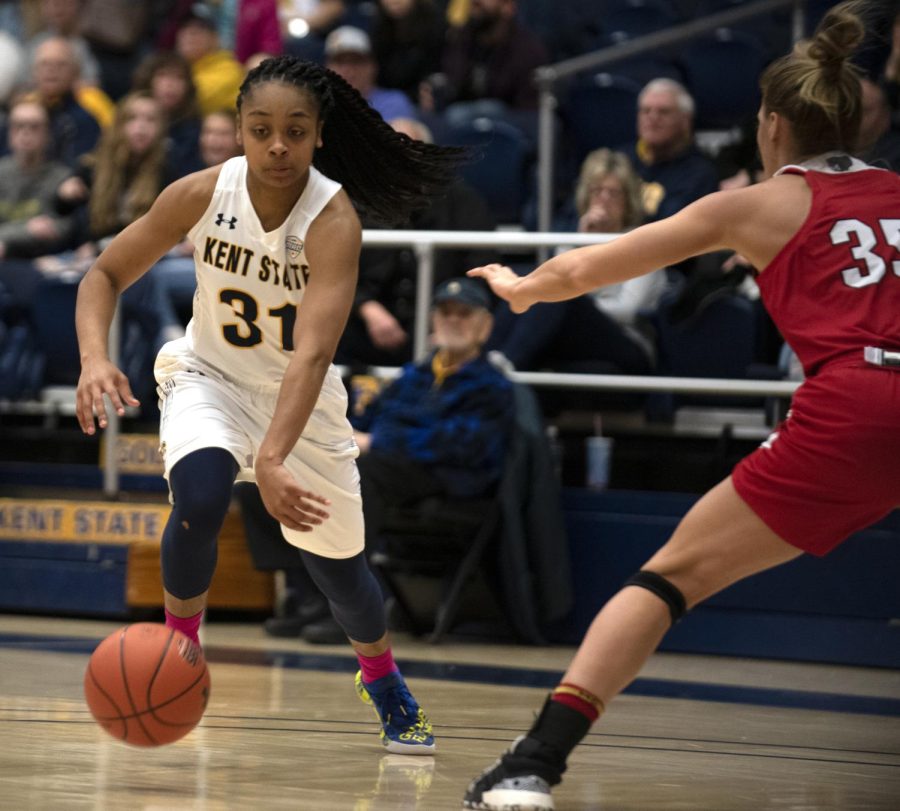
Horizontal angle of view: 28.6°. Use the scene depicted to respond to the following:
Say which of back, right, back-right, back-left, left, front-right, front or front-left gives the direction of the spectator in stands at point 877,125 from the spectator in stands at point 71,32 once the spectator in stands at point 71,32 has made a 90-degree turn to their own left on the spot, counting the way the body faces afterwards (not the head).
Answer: front-right

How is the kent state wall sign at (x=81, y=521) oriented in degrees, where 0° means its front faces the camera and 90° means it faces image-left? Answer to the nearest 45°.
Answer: approximately 0°

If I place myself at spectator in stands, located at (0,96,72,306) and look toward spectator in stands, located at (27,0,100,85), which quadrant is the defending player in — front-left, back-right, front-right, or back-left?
back-right

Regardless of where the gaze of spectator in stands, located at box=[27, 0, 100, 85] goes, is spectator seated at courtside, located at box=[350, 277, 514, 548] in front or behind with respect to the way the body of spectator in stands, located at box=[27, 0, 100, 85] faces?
in front

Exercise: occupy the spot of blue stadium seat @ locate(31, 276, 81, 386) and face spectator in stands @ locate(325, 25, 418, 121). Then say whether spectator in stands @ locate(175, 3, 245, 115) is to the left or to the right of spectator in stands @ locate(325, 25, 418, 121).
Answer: left

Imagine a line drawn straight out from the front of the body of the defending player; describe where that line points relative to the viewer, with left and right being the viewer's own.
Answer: facing away from the viewer and to the left of the viewer

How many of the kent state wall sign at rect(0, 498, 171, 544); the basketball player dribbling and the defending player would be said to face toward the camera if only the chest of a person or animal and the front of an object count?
2

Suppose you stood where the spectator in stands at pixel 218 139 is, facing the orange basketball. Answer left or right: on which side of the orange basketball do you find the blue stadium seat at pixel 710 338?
left

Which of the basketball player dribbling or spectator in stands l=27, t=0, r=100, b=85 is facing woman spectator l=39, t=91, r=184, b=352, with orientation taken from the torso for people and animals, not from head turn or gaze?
the spectator in stands
